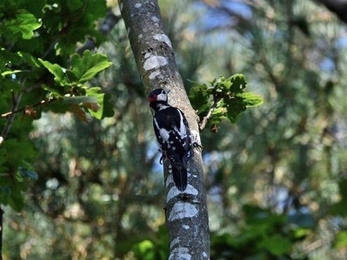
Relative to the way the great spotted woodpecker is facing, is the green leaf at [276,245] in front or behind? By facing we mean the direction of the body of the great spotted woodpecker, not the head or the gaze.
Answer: in front

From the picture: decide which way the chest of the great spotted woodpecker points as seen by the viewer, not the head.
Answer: away from the camera
